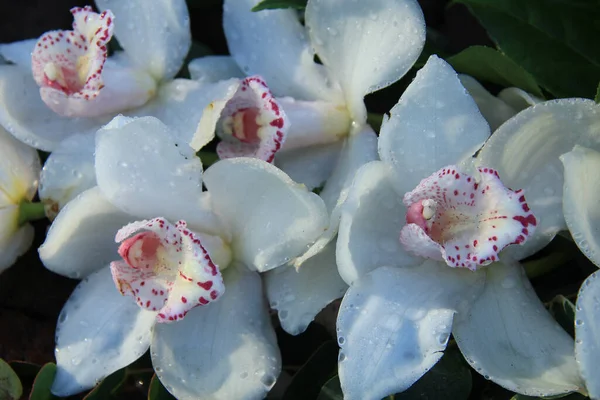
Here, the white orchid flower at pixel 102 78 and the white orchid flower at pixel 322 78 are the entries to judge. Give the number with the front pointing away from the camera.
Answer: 0

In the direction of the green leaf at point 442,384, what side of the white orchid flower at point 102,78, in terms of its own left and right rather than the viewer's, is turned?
left

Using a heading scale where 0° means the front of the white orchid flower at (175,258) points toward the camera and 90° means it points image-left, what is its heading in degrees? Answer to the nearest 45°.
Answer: approximately 45°

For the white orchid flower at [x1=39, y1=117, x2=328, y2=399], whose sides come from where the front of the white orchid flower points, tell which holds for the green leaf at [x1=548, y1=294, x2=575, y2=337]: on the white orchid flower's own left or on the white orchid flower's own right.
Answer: on the white orchid flower's own left

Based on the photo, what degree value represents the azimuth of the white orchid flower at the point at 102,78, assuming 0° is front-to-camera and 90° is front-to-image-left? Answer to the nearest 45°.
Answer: approximately 45°

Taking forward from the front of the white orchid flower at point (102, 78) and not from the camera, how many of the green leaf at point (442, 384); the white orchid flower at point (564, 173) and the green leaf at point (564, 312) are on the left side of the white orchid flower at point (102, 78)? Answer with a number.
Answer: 3

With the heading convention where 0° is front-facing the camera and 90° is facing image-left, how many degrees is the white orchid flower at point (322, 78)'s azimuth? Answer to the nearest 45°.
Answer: approximately 45°

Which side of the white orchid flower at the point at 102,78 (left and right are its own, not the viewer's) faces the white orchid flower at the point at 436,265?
left

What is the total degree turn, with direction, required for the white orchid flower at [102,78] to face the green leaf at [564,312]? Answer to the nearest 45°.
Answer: approximately 90° to its left
